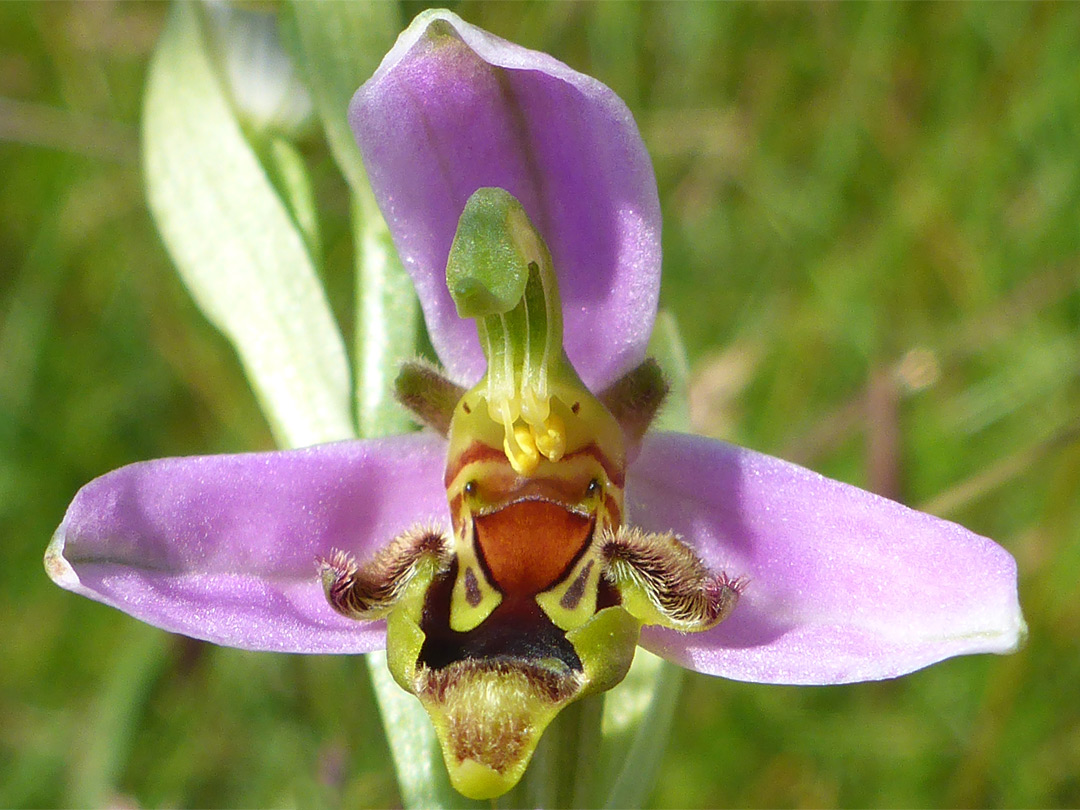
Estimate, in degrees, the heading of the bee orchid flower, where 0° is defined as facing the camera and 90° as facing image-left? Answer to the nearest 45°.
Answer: approximately 0°
